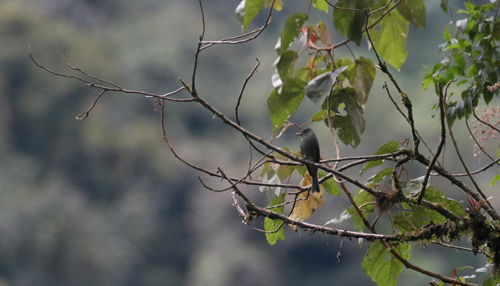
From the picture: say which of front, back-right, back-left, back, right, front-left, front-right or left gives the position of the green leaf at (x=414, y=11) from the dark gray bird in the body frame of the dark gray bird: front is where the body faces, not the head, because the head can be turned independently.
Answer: back-left

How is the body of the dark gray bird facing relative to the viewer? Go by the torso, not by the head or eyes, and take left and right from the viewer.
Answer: facing to the left of the viewer
